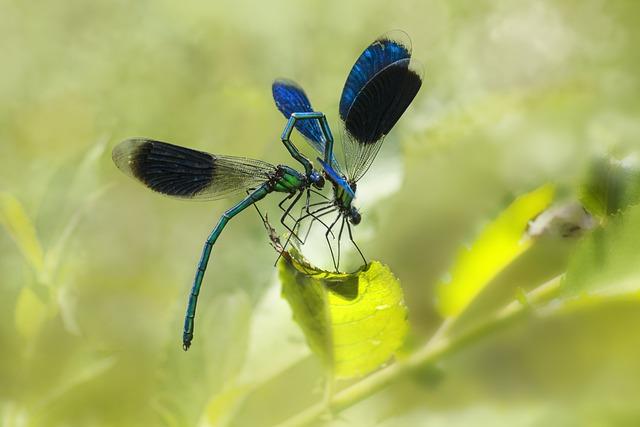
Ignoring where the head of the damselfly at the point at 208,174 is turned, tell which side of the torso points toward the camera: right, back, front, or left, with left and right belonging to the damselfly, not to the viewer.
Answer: right
